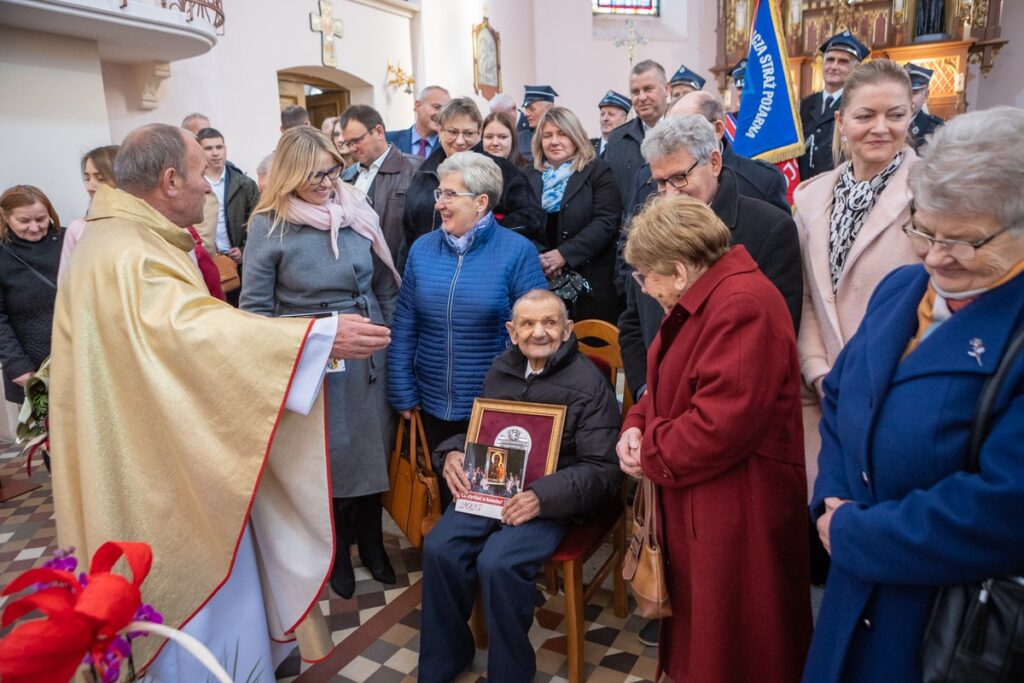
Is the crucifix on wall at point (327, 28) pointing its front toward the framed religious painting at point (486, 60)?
no

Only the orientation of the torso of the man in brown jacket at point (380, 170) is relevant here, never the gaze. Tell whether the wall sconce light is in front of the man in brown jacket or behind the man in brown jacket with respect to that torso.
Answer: behind

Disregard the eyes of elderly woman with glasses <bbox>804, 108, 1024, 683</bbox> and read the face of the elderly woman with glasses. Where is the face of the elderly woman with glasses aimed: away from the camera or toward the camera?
toward the camera

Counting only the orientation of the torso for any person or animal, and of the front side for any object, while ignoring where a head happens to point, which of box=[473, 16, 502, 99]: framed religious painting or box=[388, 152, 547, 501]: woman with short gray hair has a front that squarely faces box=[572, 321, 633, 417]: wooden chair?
the framed religious painting

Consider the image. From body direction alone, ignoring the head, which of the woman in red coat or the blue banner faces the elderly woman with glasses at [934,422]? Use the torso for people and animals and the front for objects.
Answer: the blue banner

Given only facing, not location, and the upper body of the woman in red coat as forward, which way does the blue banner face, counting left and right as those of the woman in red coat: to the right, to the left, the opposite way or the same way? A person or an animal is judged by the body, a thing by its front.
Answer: to the left

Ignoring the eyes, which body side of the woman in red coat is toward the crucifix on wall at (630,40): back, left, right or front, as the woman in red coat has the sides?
right

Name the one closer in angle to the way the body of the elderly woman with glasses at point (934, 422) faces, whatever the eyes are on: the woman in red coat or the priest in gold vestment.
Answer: the priest in gold vestment

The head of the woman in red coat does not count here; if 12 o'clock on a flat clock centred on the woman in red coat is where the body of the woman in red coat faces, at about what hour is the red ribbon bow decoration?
The red ribbon bow decoration is roughly at 10 o'clock from the woman in red coat.

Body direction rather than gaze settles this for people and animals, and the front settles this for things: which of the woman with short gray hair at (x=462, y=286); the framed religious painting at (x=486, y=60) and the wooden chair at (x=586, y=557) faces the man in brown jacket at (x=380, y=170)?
the framed religious painting

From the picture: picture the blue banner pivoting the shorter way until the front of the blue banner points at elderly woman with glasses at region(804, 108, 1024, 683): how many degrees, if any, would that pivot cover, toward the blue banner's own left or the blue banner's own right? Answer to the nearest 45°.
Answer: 0° — it already faces them

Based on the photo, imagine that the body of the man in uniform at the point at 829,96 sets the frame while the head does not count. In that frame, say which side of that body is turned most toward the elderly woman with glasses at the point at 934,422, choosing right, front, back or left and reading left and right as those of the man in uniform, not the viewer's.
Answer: front

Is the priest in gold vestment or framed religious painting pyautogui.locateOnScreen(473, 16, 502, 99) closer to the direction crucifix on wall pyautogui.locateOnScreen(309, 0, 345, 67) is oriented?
the priest in gold vestment

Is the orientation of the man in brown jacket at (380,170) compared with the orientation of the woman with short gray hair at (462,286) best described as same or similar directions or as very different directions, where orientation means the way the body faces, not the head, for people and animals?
same or similar directions

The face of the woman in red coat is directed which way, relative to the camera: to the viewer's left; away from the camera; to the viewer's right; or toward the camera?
to the viewer's left

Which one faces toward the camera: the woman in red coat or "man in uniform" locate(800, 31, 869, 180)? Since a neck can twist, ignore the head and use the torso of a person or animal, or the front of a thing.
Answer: the man in uniform

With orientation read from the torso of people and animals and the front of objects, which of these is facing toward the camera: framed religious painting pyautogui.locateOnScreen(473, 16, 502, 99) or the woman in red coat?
the framed religious painting

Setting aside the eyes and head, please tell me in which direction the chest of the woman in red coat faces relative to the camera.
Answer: to the viewer's left

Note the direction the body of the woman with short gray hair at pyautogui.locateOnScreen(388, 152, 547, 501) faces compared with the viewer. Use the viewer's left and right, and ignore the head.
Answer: facing the viewer and to the left of the viewer

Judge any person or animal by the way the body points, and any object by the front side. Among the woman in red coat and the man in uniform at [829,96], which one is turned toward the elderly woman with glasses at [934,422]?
the man in uniform

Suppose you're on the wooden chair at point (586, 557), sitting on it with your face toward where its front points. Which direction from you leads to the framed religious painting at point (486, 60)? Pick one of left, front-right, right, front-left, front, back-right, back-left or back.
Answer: back-right
